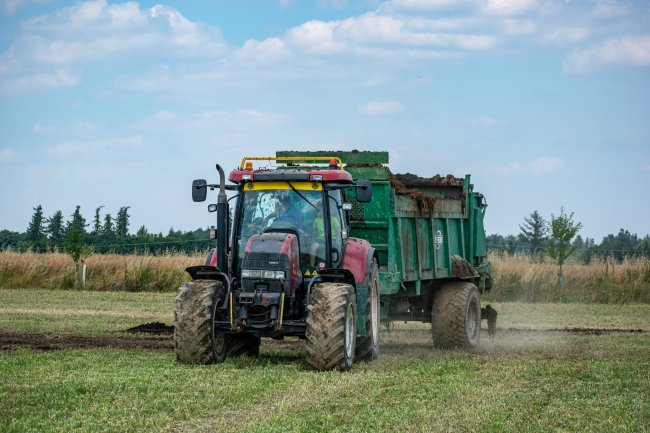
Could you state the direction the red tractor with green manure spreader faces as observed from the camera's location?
facing the viewer and to the left of the viewer
